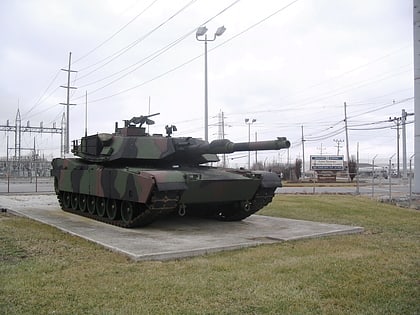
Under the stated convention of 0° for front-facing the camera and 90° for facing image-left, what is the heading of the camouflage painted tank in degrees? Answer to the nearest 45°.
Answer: approximately 315°
